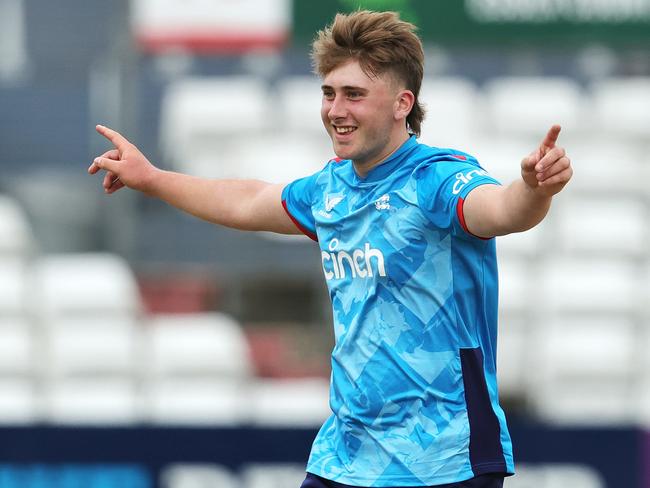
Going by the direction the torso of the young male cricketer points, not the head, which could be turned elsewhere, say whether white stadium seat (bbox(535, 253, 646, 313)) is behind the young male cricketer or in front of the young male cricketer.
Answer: behind

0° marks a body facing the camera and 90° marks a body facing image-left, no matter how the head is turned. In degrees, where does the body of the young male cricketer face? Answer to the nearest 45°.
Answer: approximately 45°

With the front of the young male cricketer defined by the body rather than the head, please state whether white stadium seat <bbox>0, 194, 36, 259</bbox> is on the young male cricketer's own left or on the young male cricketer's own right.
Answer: on the young male cricketer's own right

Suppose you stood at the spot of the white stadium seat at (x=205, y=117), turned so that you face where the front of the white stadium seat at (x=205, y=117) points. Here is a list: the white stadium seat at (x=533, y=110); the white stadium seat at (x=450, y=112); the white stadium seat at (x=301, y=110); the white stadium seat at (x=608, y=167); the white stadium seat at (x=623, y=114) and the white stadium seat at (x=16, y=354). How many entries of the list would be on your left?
5

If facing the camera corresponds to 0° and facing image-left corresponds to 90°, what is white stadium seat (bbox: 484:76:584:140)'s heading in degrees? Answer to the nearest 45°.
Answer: approximately 0°

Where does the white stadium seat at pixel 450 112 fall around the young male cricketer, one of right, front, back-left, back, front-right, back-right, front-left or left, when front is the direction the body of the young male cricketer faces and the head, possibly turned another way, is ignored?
back-right

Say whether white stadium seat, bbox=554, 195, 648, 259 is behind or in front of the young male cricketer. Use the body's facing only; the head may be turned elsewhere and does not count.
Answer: behind
